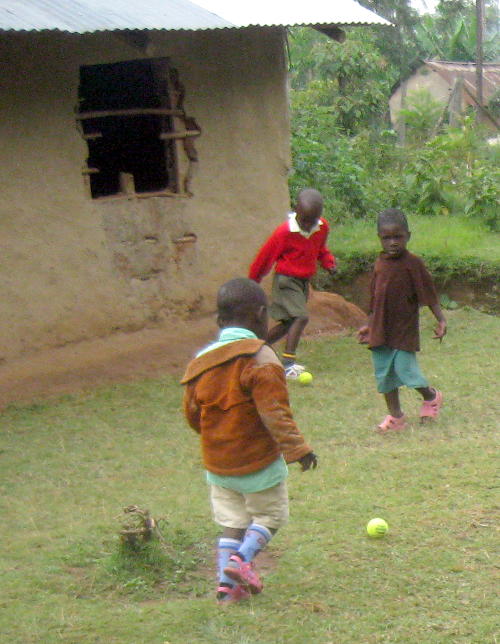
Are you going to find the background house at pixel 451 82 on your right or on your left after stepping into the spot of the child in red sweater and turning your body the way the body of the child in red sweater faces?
on your left

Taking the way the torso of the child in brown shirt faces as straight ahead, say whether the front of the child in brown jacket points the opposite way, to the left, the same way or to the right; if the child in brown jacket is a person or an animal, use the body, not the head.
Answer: the opposite way

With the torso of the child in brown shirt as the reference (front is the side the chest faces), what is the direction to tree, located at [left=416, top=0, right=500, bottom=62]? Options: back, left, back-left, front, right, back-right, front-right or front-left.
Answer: back-right

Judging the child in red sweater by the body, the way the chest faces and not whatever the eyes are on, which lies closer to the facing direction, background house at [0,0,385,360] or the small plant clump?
the small plant clump

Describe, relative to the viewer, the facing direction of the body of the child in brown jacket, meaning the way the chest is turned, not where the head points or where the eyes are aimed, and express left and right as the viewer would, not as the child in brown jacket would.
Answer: facing away from the viewer and to the right of the viewer

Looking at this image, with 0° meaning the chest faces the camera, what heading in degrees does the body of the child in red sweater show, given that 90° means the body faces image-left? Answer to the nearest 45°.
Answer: approximately 315°

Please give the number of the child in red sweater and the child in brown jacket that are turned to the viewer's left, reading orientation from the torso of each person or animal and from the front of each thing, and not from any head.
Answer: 0

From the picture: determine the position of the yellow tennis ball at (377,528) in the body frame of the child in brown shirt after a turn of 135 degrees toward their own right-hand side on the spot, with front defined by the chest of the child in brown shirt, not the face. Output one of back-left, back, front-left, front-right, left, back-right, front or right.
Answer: back

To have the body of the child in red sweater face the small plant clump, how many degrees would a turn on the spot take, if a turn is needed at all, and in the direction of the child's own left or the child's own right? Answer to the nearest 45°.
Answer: approximately 45° to the child's own right

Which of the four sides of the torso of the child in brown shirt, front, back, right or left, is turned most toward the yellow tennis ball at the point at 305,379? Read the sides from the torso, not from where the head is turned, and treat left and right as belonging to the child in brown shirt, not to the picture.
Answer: right

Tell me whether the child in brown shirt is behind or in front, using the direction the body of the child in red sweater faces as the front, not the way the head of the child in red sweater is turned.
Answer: in front

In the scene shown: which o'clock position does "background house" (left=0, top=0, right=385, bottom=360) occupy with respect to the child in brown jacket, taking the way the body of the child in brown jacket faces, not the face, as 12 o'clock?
The background house is roughly at 10 o'clock from the child in brown jacket.

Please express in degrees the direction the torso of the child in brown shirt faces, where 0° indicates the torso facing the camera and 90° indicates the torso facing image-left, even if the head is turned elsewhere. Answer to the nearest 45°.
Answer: approximately 45°

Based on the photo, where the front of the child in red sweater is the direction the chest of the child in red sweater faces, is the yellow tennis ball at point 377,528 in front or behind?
in front
